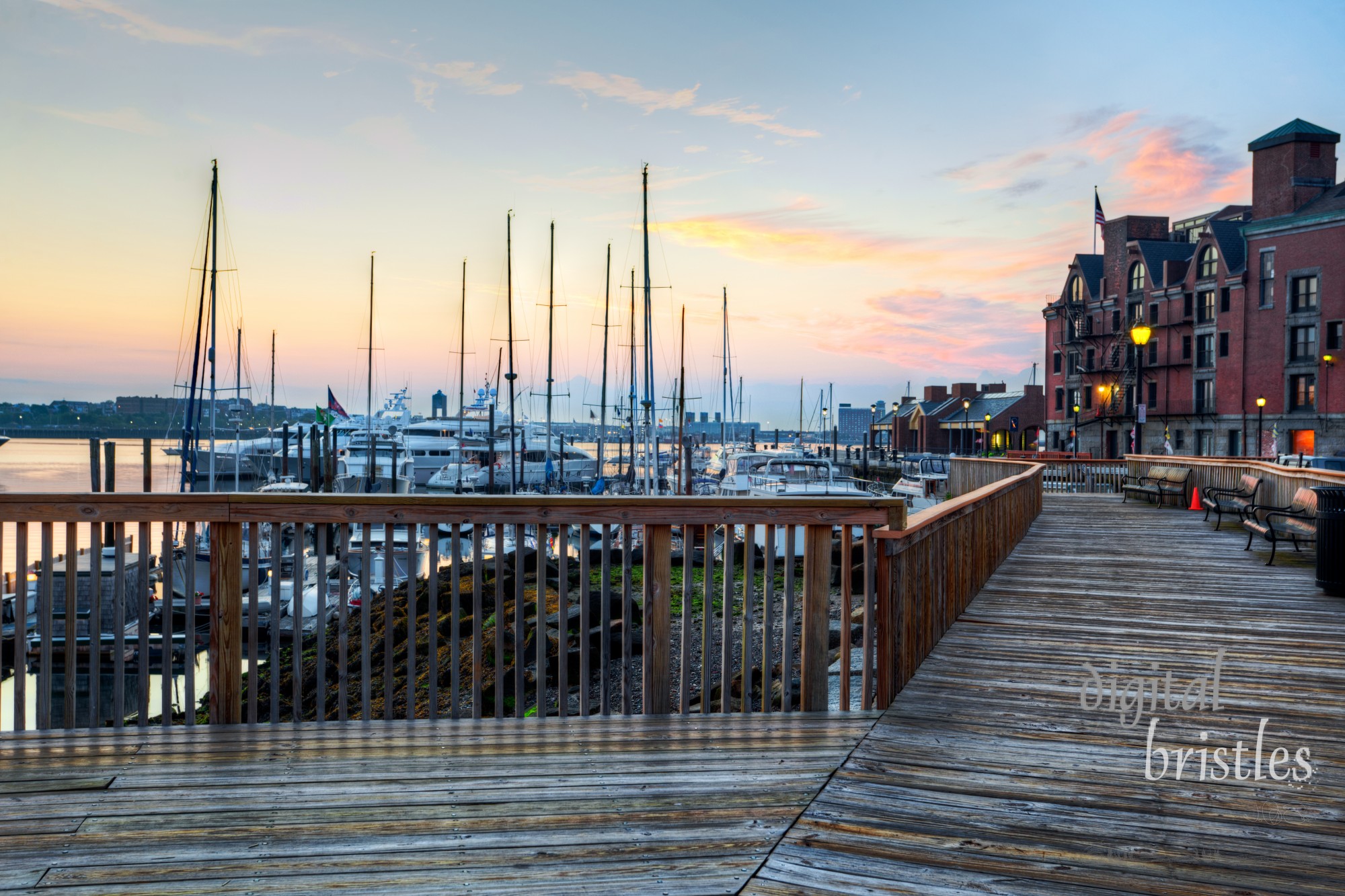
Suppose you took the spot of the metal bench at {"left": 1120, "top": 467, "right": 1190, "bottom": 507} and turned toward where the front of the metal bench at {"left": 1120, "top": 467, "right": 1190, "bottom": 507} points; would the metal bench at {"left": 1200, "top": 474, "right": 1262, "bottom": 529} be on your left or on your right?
on your left

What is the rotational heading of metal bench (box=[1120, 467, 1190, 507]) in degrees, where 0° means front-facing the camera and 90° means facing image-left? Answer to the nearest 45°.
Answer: approximately 45°

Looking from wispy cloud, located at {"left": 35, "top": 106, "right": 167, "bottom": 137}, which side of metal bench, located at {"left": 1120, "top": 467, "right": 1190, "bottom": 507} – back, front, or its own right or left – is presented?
front

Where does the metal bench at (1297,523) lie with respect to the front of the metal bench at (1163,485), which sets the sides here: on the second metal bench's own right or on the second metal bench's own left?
on the second metal bench's own left

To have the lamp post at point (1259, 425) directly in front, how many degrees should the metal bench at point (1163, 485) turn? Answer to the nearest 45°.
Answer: approximately 135° to its right

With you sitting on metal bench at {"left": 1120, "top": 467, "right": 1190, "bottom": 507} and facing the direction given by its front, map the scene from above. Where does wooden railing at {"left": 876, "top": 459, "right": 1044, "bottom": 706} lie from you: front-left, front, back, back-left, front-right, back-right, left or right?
front-left

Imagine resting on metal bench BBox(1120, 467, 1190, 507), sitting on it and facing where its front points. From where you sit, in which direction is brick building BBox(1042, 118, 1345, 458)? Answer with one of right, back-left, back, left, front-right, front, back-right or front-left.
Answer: back-right
